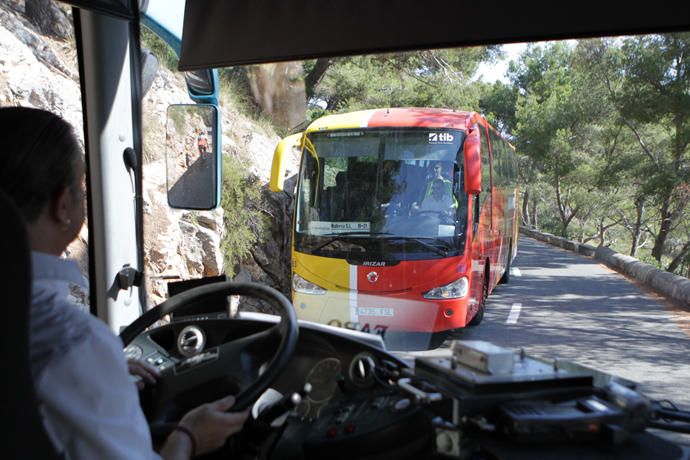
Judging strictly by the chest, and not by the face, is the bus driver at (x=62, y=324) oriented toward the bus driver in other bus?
yes

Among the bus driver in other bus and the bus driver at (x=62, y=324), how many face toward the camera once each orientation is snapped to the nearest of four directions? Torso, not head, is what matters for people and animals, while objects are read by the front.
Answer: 1

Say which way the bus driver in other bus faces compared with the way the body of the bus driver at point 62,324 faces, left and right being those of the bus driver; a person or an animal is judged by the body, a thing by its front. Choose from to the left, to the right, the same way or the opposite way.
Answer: the opposite way

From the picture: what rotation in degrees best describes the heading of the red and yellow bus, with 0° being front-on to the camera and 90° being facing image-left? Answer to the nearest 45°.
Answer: approximately 0°

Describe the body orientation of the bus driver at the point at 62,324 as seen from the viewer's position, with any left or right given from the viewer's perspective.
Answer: facing away from the viewer and to the right of the viewer

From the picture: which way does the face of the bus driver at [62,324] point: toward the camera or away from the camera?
away from the camera
